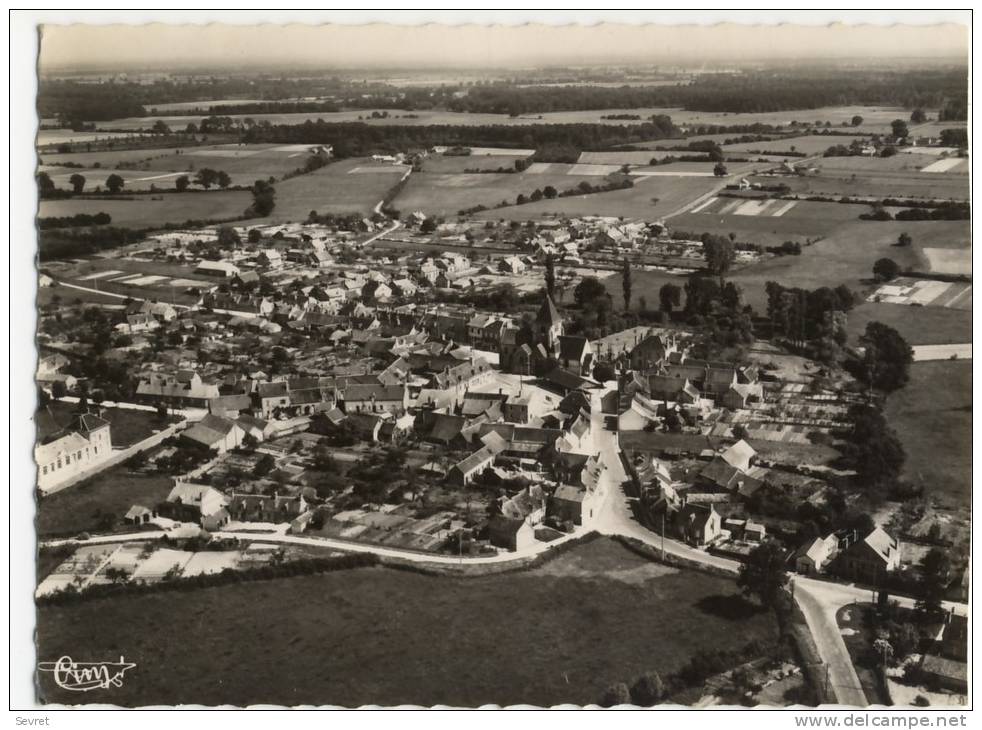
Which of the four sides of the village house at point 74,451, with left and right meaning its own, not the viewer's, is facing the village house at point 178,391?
left

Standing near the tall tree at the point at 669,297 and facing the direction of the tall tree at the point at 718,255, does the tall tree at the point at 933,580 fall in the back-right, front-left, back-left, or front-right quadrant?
back-right

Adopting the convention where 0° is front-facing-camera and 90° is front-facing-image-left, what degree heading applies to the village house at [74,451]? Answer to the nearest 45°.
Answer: approximately 315°

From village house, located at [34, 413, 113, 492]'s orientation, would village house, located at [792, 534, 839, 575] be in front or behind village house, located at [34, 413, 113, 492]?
in front

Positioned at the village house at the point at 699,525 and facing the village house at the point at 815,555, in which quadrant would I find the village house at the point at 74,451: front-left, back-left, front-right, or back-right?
back-right

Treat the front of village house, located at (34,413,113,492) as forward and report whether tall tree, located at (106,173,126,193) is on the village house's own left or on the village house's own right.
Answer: on the village house's own left

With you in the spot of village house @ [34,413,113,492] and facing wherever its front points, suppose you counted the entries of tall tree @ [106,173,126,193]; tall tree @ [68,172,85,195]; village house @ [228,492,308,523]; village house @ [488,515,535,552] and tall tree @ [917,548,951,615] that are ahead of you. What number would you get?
3

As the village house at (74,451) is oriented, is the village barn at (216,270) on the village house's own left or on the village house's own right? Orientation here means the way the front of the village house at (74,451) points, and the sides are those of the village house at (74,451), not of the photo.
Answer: on the village house's own left

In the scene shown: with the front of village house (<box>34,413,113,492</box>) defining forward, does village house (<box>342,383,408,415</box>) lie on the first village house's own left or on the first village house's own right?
on the first village house's own left

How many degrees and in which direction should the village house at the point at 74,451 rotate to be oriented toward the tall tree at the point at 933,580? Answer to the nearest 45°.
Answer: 0° — it already faces it

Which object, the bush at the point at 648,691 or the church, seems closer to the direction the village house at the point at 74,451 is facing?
the bush

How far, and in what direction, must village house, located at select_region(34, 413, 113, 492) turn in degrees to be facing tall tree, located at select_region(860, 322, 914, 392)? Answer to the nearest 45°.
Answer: approximately 45° to its left

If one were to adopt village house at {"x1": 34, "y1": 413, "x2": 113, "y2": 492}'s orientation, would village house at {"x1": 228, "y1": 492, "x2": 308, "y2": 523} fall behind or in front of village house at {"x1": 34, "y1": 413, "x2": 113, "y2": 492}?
in front
